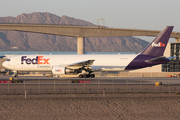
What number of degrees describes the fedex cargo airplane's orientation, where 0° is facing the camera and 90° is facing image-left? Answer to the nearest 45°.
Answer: approximately 90°

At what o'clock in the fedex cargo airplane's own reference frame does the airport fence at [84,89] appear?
The airport fence is roughly at 10 o'clock from the fedex cargo airplane.
